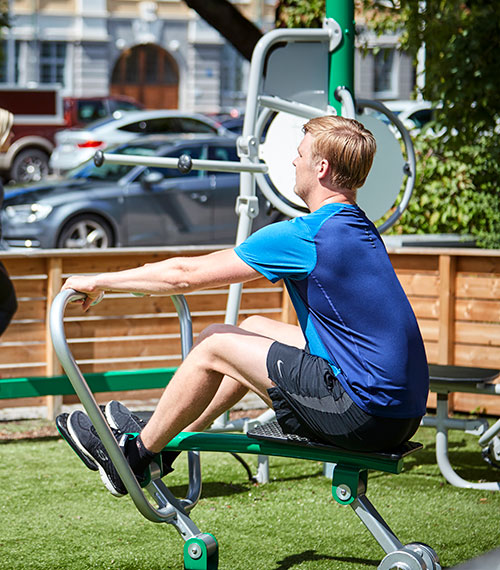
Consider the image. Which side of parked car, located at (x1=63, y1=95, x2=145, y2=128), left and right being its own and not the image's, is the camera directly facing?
right

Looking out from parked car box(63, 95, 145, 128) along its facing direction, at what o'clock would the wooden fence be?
The wooden fence is roughly at 3 o'clock from the parked car.

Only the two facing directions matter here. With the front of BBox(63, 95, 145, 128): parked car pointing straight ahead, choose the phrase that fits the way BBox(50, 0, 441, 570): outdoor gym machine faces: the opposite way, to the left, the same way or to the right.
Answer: the opposite way

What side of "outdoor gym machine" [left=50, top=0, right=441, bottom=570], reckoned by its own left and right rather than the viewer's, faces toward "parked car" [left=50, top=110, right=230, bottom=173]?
right

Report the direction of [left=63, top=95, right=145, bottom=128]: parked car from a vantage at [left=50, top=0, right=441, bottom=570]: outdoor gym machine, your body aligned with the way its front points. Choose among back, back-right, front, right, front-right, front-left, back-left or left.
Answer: right

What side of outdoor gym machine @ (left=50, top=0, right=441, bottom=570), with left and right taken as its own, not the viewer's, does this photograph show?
left
